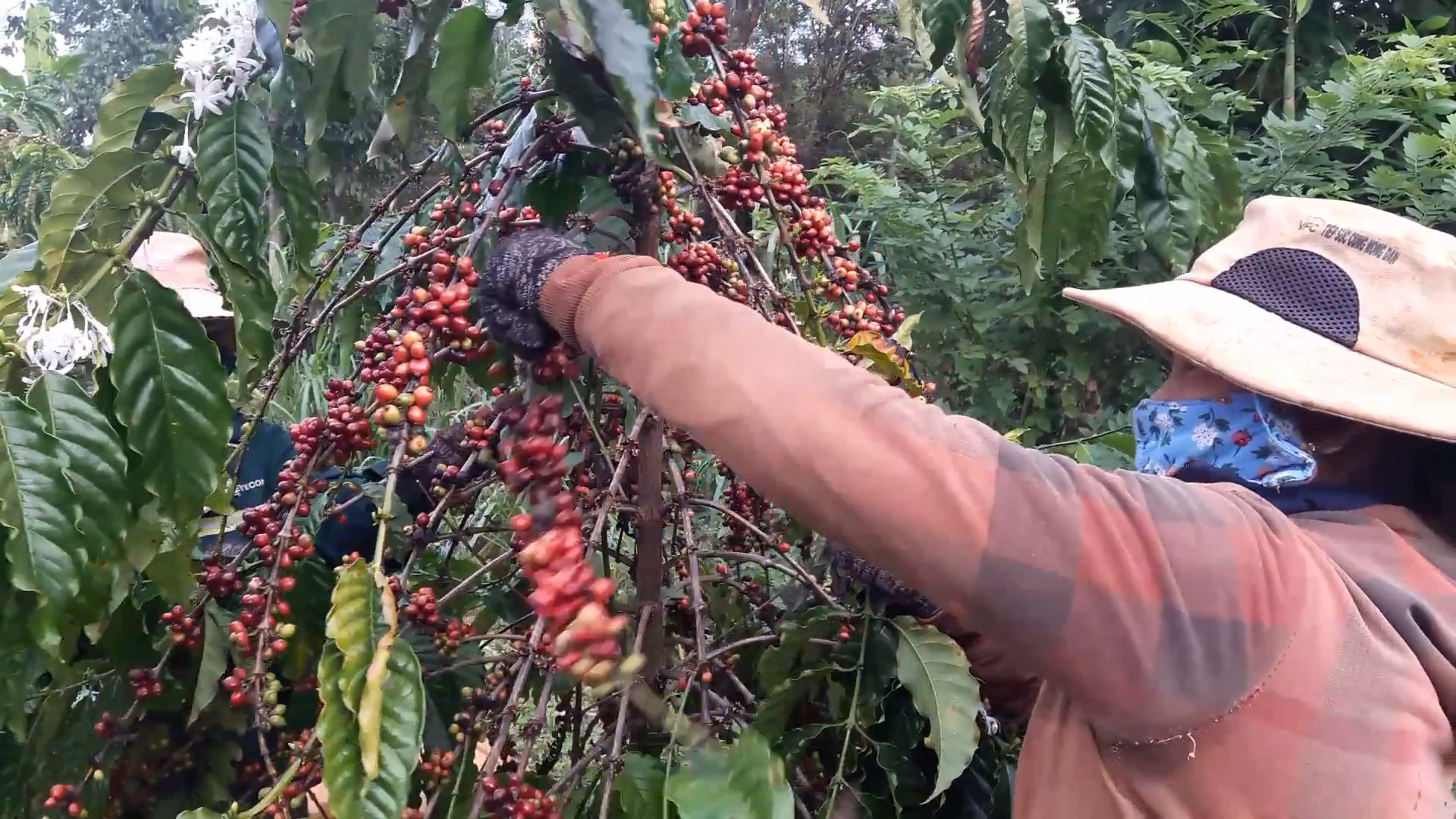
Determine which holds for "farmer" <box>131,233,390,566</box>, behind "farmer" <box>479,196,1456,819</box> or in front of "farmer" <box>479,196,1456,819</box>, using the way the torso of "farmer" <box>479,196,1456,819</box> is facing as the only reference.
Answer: in front

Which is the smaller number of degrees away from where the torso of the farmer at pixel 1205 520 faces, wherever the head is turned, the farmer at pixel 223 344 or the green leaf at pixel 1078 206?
the farmer

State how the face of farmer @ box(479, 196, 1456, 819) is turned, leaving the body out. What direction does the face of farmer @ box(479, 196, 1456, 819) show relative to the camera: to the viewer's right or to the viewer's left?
to the viewer's left

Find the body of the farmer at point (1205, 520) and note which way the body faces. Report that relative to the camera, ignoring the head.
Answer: to the viewer's left

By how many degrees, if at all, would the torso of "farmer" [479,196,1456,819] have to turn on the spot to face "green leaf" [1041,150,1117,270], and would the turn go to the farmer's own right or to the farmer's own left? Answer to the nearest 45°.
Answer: approximately 90° to the farmer's own right
